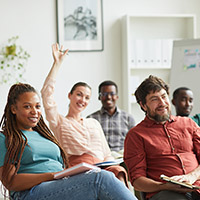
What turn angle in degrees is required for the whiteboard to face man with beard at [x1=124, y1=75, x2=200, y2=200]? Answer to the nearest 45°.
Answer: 0° — it already faces them

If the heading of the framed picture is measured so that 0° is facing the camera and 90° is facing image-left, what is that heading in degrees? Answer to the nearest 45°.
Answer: approximately 0°

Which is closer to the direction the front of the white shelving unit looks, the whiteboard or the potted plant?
the whiteboard

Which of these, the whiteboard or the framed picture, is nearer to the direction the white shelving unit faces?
the whiteboard

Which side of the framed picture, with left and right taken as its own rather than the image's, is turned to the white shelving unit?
left

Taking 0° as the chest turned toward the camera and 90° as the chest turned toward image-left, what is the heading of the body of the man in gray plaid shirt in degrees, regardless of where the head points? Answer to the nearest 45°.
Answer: approximately 0°

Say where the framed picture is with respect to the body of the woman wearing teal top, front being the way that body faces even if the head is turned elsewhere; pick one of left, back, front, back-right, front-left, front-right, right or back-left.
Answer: back-left
